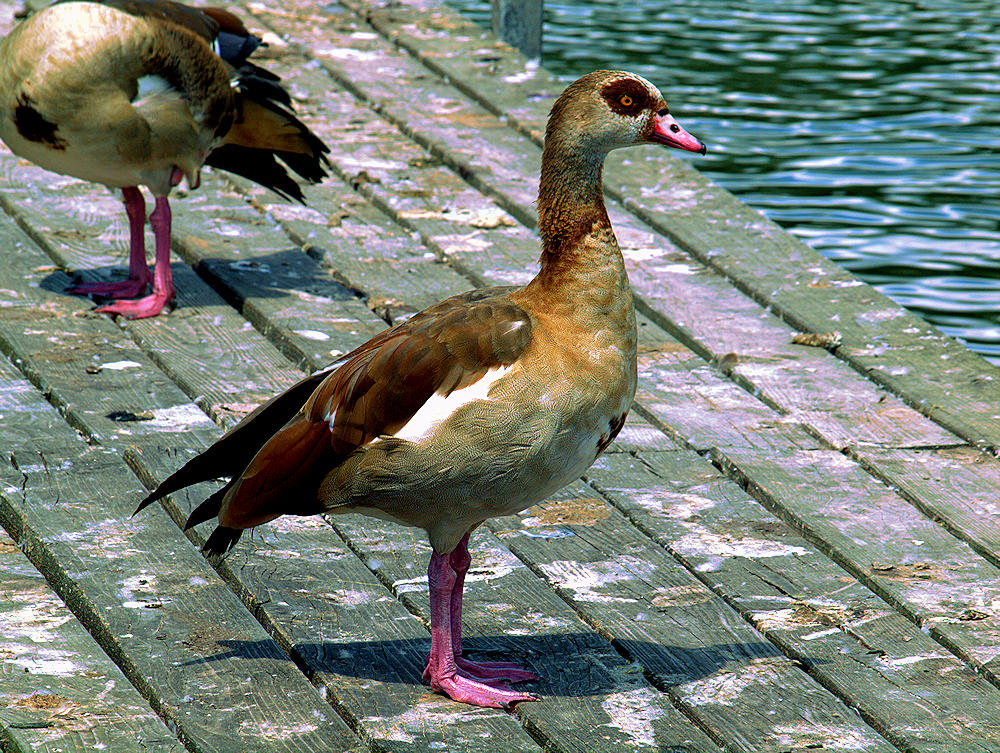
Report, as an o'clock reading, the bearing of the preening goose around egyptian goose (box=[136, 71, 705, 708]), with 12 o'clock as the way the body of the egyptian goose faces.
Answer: The preening goose is roughly at 8 o'clock from the egyptian goose.

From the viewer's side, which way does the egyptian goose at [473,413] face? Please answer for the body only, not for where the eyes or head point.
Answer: to the viewer's right

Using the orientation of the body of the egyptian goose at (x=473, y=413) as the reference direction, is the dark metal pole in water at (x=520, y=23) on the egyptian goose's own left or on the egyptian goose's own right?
on the egyptian goose's own left

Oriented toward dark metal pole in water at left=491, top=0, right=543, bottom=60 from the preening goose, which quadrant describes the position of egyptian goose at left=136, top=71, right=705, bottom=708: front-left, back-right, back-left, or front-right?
back-right
